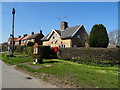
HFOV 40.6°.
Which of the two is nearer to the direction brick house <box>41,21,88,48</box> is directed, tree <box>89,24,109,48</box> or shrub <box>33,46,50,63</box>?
the shrub

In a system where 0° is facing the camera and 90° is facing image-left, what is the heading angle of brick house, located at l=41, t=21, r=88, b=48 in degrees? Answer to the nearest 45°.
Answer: approximately 45°
